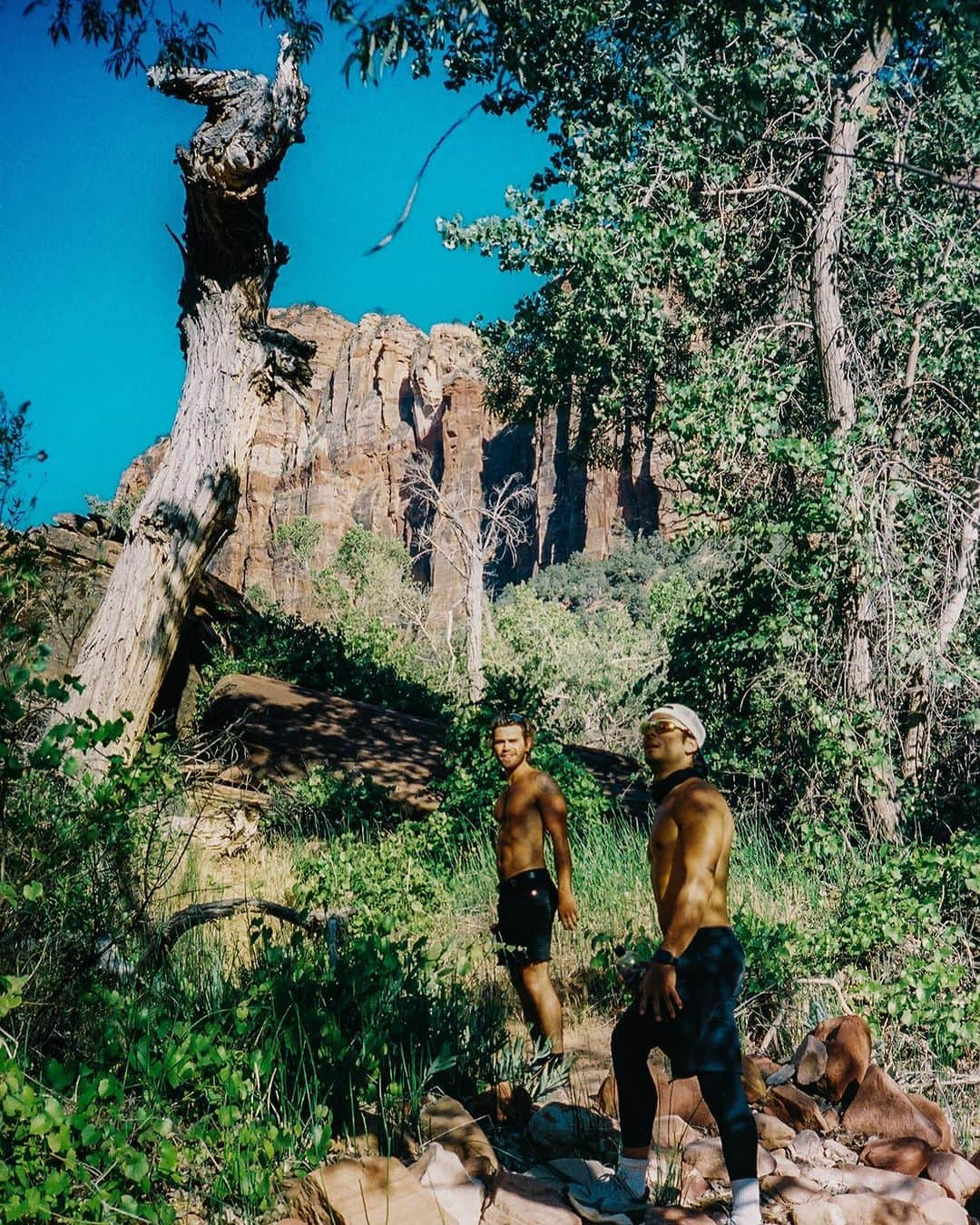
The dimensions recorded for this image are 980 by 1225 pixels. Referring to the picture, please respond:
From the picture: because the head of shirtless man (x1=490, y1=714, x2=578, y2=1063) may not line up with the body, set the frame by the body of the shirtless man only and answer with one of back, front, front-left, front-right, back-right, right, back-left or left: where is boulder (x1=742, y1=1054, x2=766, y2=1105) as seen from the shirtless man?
back-left

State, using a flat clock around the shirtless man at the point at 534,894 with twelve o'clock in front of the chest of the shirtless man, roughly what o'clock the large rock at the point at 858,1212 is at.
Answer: The large rock is roughly at 9 o'clock from the shirtless man.

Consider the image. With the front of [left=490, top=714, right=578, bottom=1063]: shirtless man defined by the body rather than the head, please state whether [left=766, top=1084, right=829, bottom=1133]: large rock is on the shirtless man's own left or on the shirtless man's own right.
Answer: on the shirtless man's own left

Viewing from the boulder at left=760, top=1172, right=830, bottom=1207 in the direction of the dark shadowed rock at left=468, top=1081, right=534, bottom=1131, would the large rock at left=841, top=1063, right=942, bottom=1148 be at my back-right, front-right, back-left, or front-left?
back-right

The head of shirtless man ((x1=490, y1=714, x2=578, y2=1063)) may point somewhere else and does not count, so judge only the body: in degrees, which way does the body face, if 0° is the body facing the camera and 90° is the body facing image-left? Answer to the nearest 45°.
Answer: approximately 45°

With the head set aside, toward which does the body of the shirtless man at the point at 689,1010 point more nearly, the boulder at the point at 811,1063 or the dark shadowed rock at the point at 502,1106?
the dark shadowed rock

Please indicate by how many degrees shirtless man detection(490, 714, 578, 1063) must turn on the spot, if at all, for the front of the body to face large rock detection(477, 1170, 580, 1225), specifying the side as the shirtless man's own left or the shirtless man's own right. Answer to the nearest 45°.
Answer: approximately 45° to the shirtless man's own left

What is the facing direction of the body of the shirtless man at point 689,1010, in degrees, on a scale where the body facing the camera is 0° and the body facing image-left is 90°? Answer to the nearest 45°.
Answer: approximately 90°

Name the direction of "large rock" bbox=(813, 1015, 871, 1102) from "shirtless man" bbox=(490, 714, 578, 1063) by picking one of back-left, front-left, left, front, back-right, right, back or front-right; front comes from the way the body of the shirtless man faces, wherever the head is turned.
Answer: back-left
